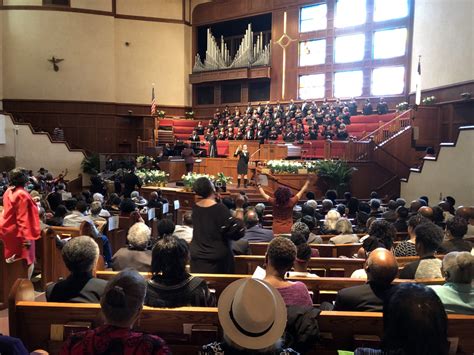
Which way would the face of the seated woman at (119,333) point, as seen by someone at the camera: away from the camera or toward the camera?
away from the camera

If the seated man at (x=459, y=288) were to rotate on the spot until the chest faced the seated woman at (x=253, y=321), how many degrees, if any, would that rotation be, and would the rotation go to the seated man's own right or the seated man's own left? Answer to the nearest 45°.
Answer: approximately 90° to the seated man's own left

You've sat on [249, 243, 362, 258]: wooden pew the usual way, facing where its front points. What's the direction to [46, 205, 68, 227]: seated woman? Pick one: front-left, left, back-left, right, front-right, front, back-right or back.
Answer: left

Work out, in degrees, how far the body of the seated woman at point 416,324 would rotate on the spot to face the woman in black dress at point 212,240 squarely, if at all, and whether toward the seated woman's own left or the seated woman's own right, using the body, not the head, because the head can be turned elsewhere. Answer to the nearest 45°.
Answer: approximately 45° to the seated woman's own left

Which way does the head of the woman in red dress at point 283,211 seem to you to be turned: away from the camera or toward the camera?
away from the camera

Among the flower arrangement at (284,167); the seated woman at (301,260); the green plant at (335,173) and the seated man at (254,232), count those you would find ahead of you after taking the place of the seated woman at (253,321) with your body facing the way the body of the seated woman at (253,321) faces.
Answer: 4

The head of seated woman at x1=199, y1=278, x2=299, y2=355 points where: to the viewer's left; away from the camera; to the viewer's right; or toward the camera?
away from the camera

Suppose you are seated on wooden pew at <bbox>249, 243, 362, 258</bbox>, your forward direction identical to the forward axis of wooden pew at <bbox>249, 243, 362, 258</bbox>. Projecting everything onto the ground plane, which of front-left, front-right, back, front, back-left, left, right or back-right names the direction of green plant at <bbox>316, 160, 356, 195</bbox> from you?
front

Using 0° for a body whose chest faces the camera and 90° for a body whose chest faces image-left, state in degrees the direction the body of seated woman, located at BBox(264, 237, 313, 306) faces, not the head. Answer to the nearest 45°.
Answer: approximately 180°

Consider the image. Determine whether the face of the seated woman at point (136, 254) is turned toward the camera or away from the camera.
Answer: away from the camera

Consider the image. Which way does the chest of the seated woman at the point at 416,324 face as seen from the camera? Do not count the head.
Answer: away from the camera

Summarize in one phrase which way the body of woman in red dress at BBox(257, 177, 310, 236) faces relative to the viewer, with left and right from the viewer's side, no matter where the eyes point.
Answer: facing away from the viewer

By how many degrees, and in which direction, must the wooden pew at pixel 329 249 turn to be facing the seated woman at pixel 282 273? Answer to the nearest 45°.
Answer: approximately 180°

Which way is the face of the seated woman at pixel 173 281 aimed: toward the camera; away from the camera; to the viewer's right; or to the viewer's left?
away from the camera

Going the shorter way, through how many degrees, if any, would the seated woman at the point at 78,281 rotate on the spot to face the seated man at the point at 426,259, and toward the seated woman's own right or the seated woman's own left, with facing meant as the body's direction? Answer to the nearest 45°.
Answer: approximately 45° to the seated woman's own right

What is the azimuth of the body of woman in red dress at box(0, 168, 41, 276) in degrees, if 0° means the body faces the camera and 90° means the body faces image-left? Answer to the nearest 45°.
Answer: approximately 225°

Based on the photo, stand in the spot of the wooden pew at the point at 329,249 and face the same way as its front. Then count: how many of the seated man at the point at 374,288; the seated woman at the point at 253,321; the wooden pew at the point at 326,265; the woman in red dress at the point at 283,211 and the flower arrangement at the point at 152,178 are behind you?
3

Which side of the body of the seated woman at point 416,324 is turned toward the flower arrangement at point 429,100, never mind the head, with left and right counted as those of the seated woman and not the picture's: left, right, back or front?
front

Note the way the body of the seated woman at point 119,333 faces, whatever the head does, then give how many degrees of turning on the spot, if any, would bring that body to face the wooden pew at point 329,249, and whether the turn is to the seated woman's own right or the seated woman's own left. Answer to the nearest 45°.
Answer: approximately 45° to the seated woman's own right

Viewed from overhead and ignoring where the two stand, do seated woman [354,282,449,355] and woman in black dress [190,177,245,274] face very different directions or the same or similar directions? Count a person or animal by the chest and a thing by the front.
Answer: same or similar directions
